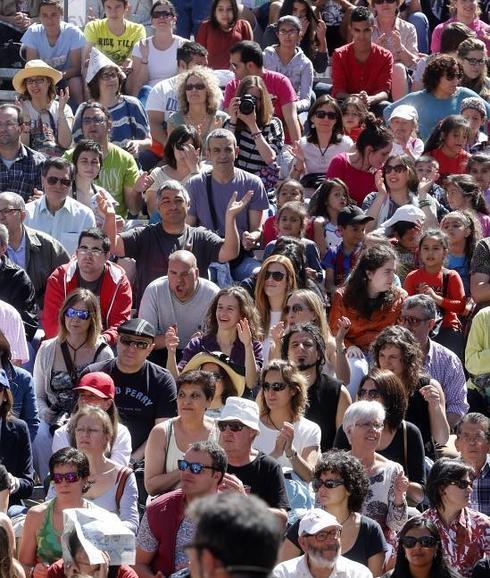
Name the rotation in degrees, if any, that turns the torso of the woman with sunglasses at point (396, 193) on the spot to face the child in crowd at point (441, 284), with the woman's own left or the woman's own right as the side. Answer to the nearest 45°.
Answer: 0° — they already face them

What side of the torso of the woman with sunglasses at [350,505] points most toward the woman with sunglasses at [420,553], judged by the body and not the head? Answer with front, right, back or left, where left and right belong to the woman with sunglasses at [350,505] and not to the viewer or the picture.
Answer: left

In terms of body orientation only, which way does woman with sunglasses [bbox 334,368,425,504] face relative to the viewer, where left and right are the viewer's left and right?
facing the viewer and to the left of the viewer

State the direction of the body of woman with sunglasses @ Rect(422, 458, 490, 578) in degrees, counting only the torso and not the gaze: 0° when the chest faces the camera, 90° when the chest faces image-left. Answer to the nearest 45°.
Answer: approximately 315°

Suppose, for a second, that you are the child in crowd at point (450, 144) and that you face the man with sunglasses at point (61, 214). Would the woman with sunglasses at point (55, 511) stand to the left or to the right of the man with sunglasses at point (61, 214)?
left

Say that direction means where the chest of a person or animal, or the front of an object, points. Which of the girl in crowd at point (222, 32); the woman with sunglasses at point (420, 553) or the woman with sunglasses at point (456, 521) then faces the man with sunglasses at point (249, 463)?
the girl in crowd

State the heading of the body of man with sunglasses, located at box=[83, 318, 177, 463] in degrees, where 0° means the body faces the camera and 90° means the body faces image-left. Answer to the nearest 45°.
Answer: approximately 0°

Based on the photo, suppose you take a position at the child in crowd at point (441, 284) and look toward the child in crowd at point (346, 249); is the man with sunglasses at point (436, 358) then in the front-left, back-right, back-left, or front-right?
back-left

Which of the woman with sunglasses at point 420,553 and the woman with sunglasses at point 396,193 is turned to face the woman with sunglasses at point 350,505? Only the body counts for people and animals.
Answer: the woman with sunglasses at point 396,193

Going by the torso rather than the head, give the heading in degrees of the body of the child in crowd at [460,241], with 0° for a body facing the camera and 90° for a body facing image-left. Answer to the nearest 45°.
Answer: approximately 45°

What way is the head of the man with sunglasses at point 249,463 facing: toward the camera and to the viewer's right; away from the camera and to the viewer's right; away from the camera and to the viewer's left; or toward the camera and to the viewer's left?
toward the camera and to the viewer's left
